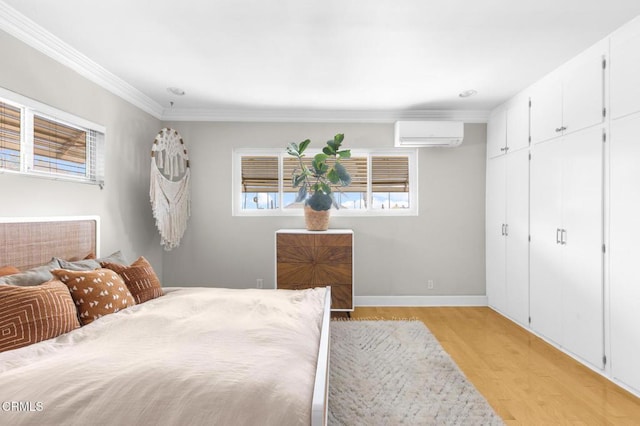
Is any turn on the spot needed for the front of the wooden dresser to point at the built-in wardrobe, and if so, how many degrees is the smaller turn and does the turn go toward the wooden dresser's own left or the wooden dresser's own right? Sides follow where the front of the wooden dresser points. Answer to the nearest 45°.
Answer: approximately 45° to the wooden dresser's own left

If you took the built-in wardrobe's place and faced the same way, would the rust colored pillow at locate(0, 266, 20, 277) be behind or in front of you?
in front

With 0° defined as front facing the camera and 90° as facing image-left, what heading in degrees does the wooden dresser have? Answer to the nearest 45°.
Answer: approximately 0°

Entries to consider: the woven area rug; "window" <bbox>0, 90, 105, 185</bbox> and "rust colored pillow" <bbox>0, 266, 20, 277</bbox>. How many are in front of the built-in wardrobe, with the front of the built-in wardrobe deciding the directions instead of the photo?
3

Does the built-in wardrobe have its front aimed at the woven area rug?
yes

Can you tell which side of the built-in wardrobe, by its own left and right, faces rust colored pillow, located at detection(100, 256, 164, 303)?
front

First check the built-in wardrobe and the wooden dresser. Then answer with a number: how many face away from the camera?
0

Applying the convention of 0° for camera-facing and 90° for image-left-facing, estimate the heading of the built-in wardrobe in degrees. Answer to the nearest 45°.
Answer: approximately 45°

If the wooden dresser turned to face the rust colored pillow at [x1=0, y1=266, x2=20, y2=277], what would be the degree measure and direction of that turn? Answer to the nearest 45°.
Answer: approximately 45° to its right

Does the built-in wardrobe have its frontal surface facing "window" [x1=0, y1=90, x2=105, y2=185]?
yes

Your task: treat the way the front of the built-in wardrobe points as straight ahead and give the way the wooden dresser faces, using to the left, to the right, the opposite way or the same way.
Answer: to the left
